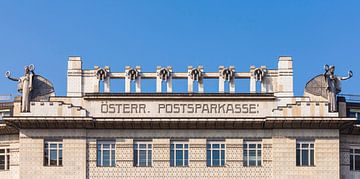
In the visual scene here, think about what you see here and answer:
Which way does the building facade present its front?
toward the camera
